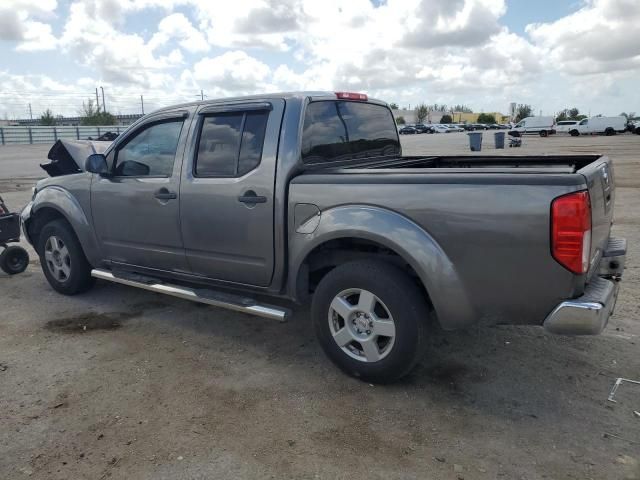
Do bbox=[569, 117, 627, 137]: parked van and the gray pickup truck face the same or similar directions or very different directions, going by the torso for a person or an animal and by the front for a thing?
same or similar directions

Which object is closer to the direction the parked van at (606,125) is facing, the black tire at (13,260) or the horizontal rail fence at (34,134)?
the horizontal rail fence

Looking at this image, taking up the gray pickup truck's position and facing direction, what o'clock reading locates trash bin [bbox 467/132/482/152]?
The trash bin is roughly at 2 o'clock from the gray pickup truck.

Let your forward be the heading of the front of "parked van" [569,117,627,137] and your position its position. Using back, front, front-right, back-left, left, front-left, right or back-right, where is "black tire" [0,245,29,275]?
left

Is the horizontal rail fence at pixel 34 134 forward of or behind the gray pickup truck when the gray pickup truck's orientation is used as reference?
forward

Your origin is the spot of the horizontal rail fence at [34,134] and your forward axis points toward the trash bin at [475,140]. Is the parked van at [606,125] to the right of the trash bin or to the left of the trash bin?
left

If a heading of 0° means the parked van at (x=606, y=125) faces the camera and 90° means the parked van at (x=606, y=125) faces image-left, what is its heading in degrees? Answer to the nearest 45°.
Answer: approximately 90°

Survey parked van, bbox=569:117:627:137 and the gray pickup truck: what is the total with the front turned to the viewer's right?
0

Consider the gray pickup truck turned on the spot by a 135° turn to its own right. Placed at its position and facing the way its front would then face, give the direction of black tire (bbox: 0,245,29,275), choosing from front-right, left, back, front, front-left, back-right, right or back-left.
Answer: back-left

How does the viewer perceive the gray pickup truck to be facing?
facing away from the viewer and to the left of the viewer

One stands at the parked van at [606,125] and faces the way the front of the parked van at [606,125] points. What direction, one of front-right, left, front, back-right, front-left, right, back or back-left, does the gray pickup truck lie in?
left

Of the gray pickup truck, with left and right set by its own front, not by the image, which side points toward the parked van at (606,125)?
right
